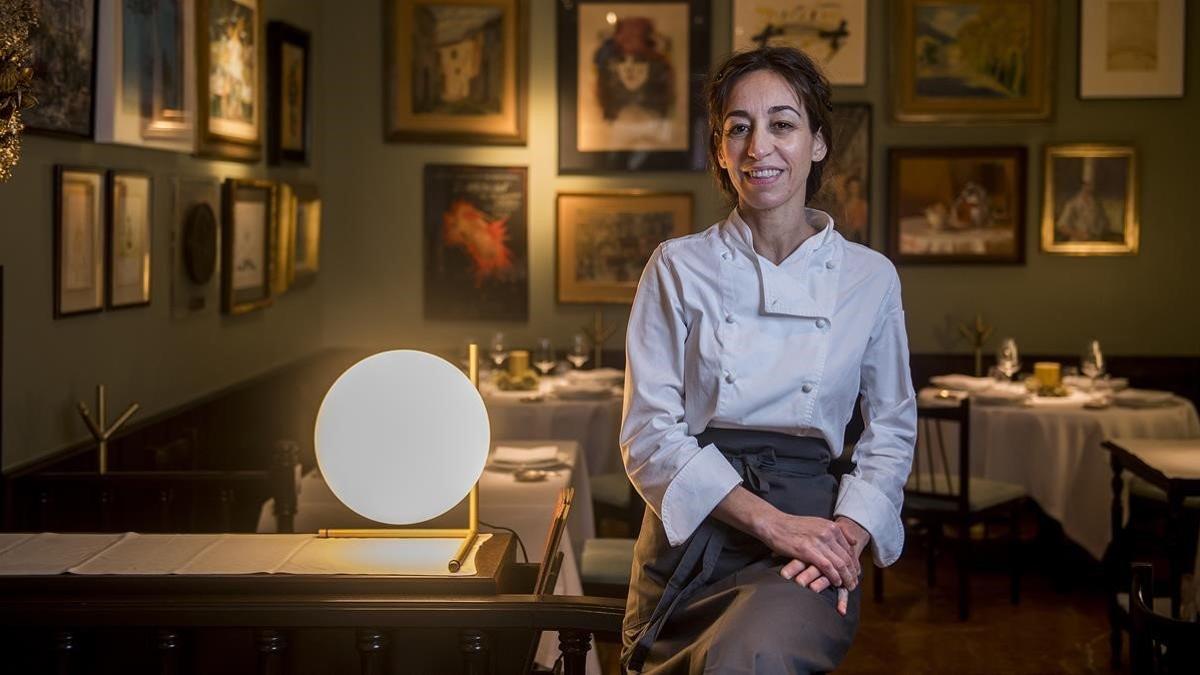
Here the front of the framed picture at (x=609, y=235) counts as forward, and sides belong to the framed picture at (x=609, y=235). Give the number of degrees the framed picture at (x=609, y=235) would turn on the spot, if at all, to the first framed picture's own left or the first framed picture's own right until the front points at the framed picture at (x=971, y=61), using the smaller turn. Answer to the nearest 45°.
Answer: approximately 90° to the first framed picture's own left

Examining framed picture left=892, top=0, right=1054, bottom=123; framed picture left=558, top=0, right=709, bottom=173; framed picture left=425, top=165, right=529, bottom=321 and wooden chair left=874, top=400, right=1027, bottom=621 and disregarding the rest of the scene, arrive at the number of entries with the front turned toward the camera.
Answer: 3

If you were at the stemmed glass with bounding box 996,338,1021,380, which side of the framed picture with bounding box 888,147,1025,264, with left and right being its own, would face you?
front

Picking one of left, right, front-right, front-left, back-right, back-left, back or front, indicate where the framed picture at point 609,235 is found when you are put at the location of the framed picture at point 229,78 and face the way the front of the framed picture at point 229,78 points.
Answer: left

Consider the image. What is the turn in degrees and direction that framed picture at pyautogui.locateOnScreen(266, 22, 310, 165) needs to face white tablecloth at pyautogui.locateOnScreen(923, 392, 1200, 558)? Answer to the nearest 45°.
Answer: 0° — it already faces it

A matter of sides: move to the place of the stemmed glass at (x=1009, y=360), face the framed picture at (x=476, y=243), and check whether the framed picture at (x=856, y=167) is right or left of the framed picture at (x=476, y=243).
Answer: right

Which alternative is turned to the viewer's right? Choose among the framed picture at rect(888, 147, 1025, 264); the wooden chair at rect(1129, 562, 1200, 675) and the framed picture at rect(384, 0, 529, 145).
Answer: the wooden chair

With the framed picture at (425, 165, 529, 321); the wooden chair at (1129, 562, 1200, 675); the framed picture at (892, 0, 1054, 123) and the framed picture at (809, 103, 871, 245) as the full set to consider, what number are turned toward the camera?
3

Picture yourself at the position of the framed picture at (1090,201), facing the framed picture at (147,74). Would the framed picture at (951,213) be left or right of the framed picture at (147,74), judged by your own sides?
right

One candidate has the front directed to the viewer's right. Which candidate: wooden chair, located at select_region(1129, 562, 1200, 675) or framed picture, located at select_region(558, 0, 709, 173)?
the wooden chair

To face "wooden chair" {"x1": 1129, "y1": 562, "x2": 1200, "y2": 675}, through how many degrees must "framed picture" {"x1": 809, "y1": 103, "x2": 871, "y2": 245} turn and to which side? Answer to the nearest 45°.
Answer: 0° — it already faces it

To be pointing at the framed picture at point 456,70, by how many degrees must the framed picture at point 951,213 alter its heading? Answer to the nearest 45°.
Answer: approximately 90° to its right

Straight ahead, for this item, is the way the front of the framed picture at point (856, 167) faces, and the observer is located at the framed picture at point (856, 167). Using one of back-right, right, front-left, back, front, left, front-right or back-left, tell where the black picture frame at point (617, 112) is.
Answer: right

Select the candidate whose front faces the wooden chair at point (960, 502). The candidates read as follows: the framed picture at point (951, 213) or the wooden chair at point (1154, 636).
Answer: the framed picture
